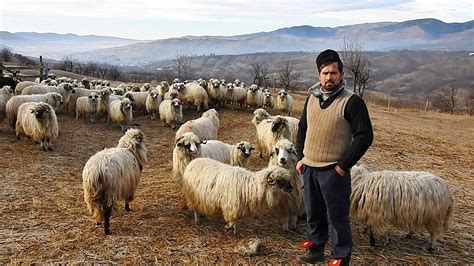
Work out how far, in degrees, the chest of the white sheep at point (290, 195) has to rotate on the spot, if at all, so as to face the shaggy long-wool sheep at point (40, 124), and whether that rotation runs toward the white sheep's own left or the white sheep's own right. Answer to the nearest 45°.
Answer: approximately 135° to the white sheep's own right

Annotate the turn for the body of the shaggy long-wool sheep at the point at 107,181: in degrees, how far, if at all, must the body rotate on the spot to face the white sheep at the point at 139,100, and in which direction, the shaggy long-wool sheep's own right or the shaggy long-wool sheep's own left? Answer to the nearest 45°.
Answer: approximately 45° to the shaggy long-wool sheep's own left

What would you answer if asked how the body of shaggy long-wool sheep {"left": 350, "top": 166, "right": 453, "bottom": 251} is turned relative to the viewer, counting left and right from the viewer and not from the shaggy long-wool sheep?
facing to the left of the viewer

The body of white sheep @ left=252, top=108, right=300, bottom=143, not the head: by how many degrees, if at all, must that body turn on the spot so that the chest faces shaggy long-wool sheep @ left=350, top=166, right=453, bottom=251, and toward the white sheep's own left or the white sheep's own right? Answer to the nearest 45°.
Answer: approximately 90° to the white sheep's own left

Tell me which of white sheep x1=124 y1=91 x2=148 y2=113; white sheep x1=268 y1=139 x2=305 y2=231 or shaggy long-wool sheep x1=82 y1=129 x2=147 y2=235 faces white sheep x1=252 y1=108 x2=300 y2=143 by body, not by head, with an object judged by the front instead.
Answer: the shaggy long-wool sheep

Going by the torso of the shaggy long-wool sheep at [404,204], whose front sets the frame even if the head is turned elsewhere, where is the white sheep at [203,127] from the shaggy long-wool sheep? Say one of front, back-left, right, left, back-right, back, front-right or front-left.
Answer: front-right

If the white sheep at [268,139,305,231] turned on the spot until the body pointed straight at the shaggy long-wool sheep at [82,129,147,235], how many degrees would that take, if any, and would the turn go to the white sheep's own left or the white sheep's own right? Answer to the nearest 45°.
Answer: approximately 90° to the white sheep's own right

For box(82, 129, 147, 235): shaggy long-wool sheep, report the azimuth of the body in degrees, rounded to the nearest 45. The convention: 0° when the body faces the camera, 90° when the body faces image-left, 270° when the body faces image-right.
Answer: approximately 225°
